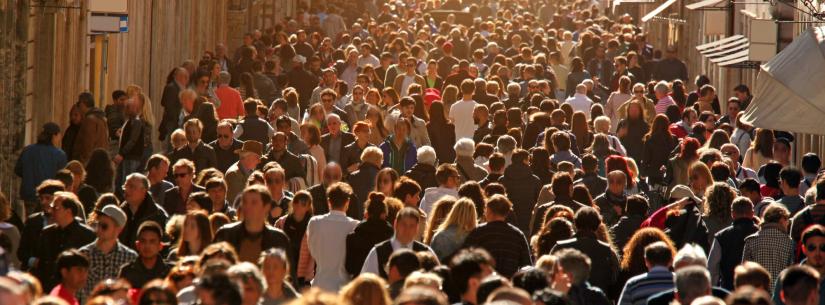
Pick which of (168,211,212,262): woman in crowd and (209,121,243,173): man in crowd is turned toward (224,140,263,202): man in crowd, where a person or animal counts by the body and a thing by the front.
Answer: (209,121,243,173): man in crowd

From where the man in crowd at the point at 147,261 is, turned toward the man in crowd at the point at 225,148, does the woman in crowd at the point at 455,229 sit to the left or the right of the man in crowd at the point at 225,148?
right

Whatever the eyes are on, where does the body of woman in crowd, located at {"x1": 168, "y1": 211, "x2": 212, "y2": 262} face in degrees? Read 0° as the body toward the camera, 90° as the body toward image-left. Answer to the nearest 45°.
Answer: approximately 45°

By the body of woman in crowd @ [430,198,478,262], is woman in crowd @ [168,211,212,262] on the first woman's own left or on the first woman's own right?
on the first woman's own left

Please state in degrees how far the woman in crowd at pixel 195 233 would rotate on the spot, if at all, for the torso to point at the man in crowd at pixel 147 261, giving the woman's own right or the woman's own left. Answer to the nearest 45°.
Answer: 0° — they already face them
